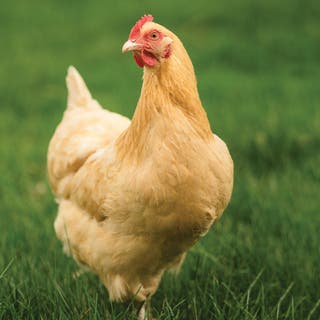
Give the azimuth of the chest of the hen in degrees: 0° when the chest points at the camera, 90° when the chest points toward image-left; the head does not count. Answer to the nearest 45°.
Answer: approximately 315°
